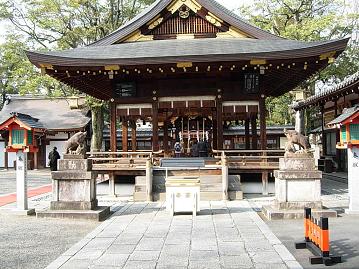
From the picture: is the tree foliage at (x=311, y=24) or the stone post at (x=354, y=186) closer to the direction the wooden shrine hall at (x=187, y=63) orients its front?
the stone post

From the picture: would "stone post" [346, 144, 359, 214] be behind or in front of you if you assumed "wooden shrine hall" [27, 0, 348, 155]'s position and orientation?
in front

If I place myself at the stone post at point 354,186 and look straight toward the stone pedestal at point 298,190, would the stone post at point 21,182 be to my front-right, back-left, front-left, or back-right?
front-right

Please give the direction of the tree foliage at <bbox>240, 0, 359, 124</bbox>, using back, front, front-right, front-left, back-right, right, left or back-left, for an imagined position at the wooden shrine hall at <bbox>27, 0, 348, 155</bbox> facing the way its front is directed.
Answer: back-left

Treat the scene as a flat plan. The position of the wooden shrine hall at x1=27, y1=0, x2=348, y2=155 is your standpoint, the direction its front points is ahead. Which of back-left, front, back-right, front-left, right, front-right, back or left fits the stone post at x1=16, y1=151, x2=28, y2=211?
front-right

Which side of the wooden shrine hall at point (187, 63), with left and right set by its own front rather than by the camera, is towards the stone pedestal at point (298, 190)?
front

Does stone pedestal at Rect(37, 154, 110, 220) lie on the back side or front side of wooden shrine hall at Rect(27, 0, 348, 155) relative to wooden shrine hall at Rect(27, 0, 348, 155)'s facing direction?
on the front side

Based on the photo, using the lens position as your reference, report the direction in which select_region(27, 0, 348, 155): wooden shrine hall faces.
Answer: facing the viewer

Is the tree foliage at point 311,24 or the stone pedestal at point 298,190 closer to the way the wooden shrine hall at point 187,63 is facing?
the stone pedestal
